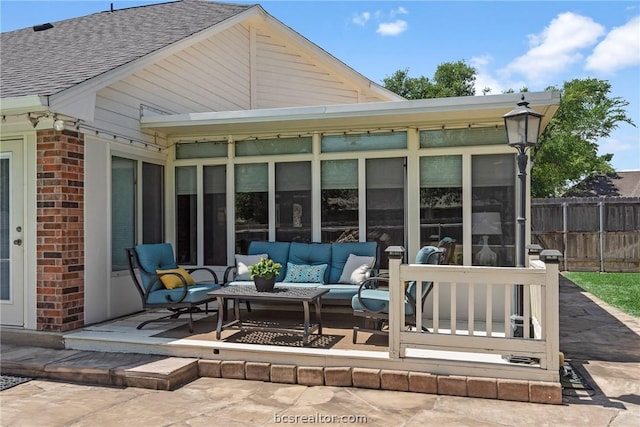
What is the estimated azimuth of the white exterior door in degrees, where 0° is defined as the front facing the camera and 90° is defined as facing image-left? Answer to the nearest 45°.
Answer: approximately 0°

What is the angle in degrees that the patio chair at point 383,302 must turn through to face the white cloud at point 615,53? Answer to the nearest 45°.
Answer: approximately 135° to its right

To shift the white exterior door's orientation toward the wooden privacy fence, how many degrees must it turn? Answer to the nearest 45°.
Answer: approximately 90° to its left

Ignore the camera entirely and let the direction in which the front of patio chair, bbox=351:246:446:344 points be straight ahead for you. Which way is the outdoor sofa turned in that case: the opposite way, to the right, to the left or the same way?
to the left

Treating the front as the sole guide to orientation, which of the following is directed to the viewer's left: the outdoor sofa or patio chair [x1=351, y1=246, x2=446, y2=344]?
the patio chair

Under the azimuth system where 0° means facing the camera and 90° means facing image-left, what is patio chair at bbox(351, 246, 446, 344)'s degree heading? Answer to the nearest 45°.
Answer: approximately 90°

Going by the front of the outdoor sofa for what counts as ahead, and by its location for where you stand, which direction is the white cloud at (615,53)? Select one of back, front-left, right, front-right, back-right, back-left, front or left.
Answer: back-left

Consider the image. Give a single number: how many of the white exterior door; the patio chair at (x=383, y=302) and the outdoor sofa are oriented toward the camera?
2

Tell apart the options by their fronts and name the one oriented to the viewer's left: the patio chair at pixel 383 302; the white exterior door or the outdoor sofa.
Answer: the patio chair
